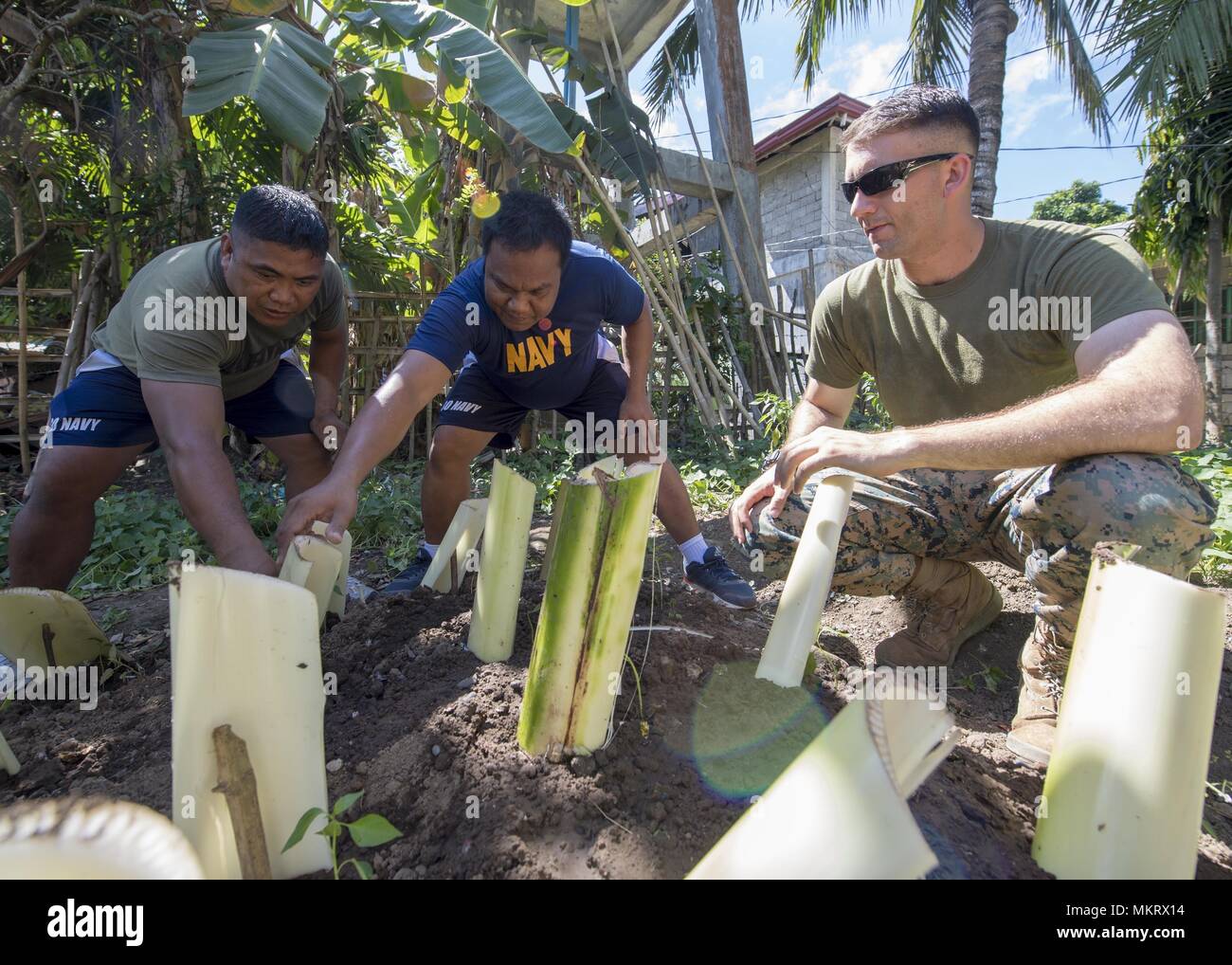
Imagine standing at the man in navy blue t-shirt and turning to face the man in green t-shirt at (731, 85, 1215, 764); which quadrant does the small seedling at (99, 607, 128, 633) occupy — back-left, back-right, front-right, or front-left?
back-right

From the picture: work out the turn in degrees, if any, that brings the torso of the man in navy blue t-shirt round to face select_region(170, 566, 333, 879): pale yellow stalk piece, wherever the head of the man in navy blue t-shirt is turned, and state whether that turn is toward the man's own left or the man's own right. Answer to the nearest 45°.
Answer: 0° — they already face it

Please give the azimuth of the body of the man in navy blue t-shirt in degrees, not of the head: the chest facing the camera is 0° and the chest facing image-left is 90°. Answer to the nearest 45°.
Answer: approximately 0°

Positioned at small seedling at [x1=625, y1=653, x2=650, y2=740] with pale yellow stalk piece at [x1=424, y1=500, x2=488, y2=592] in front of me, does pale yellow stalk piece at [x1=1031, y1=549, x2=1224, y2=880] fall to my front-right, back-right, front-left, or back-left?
back-right

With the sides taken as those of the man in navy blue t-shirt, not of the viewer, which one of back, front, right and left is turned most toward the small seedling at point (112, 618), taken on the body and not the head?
right

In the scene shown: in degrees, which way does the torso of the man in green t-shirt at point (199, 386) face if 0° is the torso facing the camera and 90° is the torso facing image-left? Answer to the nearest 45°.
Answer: approximately 315°

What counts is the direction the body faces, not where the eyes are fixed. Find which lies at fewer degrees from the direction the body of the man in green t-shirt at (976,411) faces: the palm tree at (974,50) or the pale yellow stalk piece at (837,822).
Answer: the pale yellow stalk piece
